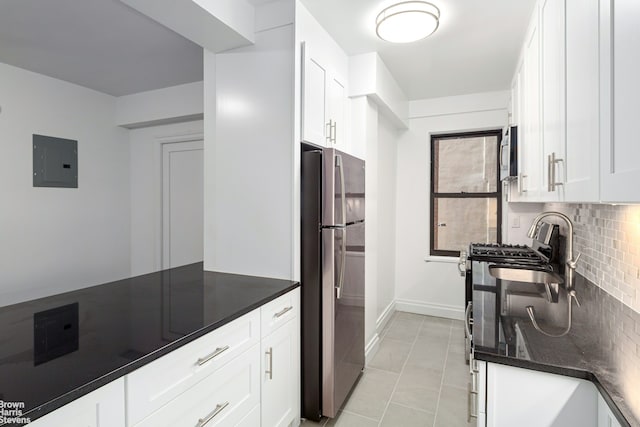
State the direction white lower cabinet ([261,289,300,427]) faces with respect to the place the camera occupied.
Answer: facing the viewer and to the right of the viewer

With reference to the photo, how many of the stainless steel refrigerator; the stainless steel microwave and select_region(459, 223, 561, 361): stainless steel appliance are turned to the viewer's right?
1

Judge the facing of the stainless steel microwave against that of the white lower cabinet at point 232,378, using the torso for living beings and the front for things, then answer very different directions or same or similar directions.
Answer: very different directions

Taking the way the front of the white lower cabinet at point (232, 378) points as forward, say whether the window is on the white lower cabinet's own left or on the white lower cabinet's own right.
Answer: on the white lower cabinet's own left

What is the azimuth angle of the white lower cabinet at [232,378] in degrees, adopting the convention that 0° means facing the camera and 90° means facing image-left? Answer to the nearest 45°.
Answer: approximately 315°

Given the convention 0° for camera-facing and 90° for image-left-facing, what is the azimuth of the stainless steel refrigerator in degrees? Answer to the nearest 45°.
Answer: approximately 270°

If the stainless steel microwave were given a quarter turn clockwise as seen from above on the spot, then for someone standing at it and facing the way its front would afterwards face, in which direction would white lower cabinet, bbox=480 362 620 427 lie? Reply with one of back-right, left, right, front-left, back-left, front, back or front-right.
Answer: back

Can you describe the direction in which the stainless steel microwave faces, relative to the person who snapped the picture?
facing to the left of the viewer

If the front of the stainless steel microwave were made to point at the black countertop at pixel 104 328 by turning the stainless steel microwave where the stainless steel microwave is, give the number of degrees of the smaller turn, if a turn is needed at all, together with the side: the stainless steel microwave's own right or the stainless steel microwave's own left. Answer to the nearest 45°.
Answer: approximately 45° to the stainless steel microwave's own left

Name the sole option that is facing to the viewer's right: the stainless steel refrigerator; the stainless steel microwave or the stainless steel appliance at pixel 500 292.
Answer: the stainless steel refrigerator

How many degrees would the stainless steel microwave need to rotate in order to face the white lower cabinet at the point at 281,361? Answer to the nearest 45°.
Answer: approximately 45° to its left

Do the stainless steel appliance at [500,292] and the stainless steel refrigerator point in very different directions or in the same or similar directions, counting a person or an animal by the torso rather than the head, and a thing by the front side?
very different directions

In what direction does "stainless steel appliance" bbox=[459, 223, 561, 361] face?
to the viewer's left

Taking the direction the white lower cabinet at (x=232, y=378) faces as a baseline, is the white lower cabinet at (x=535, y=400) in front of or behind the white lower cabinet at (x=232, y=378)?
in front
